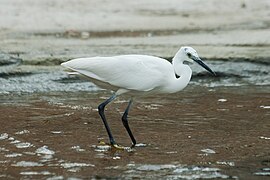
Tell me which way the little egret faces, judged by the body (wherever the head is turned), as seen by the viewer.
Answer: to the viewer's right
